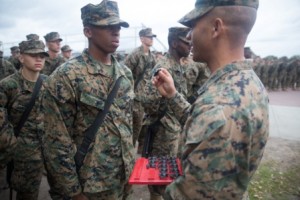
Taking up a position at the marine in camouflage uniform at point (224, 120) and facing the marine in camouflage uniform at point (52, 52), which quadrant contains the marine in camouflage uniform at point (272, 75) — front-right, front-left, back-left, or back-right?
front-right

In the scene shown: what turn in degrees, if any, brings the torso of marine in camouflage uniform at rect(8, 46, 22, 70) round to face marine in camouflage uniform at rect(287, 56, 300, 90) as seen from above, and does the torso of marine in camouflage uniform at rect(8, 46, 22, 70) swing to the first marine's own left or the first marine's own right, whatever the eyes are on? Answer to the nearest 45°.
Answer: approximately 45° to the first marine's own left

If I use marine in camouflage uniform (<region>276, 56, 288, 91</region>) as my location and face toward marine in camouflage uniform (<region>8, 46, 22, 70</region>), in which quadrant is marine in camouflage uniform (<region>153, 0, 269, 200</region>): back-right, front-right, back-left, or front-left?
front-left

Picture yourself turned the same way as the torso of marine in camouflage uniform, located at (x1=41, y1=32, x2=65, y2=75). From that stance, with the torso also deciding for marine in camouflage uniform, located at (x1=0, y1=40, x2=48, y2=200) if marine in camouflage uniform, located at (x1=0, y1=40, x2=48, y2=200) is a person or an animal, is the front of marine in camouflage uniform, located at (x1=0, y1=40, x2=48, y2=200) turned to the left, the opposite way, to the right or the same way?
the same way

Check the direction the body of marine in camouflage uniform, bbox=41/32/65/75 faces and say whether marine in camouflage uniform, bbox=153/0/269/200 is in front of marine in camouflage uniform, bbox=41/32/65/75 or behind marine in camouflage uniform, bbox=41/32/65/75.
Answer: in front

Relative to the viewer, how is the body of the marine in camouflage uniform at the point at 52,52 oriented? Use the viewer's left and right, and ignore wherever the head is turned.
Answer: facing the viewer and to the right of the viewer

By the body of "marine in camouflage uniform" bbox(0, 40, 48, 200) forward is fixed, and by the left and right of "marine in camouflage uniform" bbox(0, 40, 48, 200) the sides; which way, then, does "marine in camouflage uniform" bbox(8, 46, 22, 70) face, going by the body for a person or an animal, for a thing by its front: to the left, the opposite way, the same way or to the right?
the same way

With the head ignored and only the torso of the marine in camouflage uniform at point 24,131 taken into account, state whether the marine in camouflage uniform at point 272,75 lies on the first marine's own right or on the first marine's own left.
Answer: on the first marine's own left

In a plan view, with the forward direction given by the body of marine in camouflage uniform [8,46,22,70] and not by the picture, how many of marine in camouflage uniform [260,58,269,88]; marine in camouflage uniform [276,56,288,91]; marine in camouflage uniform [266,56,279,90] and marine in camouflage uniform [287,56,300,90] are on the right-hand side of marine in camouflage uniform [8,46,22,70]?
0

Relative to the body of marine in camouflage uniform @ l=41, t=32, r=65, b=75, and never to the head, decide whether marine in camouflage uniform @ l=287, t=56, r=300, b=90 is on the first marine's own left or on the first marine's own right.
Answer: on the first marine's own left

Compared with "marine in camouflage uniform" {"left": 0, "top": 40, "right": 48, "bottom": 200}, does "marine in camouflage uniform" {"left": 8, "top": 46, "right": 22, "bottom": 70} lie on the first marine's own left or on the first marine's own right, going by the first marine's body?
on the first marine's own left

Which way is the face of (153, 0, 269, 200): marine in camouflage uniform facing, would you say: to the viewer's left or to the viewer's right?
to the viewer's left

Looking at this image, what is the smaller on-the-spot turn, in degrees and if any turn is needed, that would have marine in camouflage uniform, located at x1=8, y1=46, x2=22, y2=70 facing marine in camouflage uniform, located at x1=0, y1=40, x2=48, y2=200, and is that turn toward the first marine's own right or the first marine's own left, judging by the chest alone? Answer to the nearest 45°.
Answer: approximately 45° to the first marine's own right
